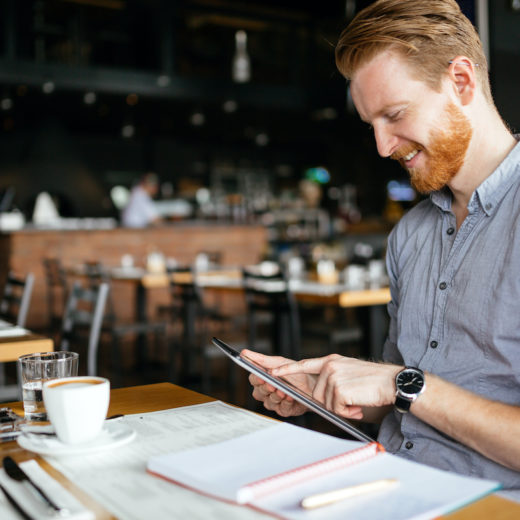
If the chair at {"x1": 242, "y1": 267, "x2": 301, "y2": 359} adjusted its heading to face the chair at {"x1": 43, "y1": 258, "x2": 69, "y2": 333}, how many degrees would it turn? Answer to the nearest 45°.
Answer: approximately 90° to its left

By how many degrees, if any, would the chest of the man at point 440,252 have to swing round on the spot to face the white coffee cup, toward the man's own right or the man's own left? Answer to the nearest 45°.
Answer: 0° — they already face it

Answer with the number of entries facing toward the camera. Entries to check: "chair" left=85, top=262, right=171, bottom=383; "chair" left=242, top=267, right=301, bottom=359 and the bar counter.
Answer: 1

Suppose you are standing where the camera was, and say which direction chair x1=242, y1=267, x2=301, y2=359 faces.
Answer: facing away from the viewer and to the right of the viewer

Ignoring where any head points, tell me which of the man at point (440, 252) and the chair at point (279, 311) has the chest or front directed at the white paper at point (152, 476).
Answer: the man

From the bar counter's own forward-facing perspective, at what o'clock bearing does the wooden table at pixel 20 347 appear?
The wooden table is roughly at 12 o'clock from the bar counter.

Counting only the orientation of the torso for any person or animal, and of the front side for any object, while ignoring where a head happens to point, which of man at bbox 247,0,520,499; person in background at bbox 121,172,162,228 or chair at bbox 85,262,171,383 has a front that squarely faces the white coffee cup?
the man

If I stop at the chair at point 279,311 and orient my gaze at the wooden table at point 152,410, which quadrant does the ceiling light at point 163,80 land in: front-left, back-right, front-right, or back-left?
back-right
